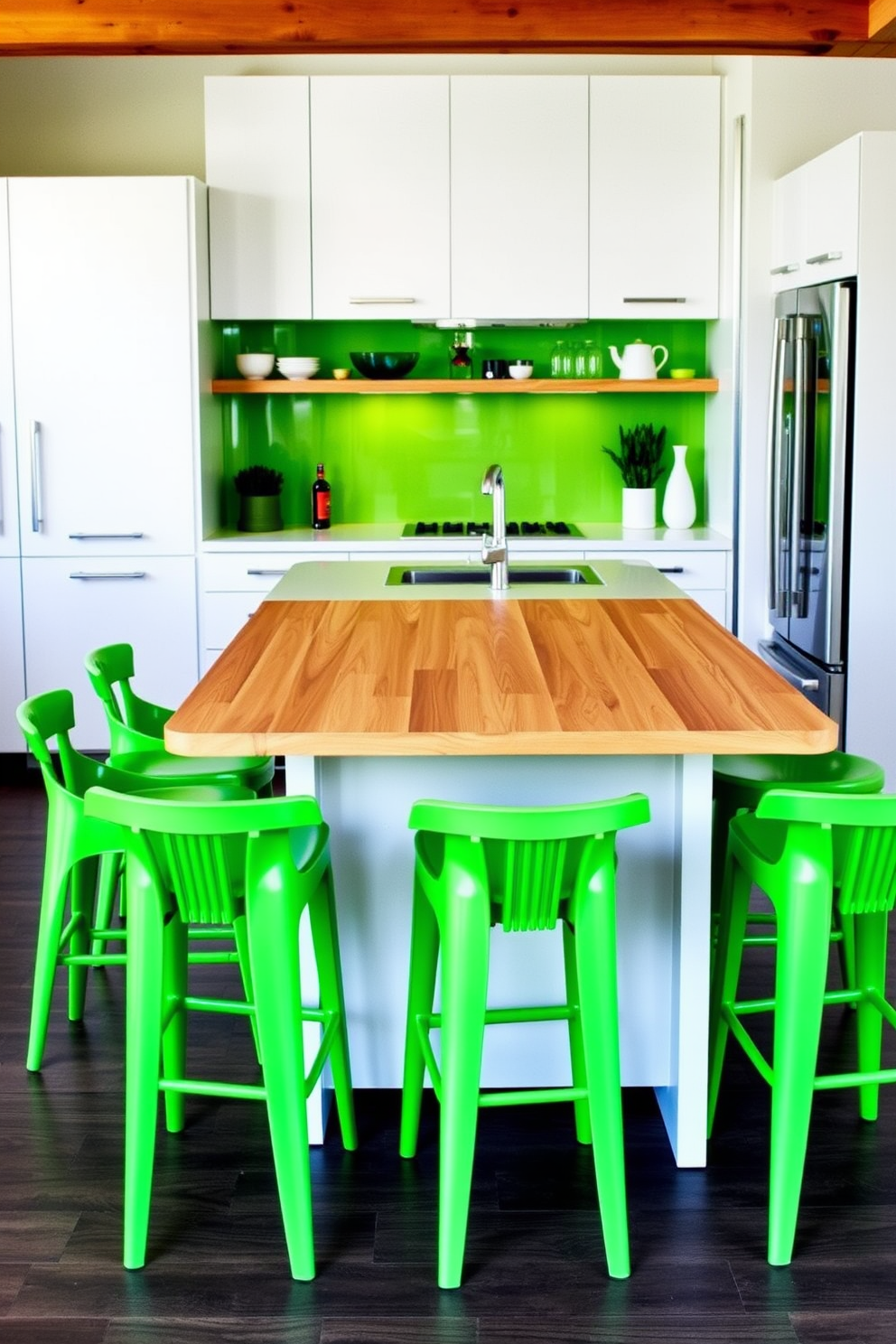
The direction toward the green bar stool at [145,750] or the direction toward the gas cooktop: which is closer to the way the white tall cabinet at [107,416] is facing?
the green bar stool

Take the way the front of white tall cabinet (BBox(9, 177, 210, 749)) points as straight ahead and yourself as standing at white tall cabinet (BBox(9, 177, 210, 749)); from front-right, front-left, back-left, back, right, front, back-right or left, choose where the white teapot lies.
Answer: left

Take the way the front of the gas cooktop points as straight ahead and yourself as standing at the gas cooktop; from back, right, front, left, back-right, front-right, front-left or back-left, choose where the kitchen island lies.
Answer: front

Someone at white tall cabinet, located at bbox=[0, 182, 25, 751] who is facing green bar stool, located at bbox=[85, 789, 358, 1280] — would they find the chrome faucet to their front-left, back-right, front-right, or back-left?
front-left

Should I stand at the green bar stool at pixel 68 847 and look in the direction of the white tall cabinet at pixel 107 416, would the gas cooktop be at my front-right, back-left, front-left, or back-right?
front-right

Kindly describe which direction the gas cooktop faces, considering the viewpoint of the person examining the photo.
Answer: facing the viewer

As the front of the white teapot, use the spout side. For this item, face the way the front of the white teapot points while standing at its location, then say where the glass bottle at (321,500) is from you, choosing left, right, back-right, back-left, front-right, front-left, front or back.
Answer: front

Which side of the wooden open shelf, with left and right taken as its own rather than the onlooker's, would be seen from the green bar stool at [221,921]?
front

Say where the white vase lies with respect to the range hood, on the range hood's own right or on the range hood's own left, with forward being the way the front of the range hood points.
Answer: on the range hood's own left

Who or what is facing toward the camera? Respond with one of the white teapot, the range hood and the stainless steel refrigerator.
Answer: the range hood

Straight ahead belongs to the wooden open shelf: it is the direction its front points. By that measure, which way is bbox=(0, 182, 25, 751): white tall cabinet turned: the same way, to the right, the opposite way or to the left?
the same way

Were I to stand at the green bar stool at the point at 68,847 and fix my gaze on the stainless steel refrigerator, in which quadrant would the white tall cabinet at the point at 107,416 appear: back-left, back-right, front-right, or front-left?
front-left

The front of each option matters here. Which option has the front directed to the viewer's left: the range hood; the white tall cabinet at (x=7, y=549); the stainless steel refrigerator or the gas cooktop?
the stainless steel refrigerator

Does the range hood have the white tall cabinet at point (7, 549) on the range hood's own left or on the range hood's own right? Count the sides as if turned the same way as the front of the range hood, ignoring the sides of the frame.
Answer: on the range hood's own right

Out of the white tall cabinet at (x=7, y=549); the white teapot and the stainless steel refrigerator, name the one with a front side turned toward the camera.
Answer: the white tall cabinet

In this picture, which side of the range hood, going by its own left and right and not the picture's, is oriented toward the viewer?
front

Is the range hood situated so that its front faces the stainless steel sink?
yes

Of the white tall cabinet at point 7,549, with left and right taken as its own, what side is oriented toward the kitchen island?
front

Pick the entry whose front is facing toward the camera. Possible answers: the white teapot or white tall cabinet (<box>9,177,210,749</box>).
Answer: the white tall cabinet
